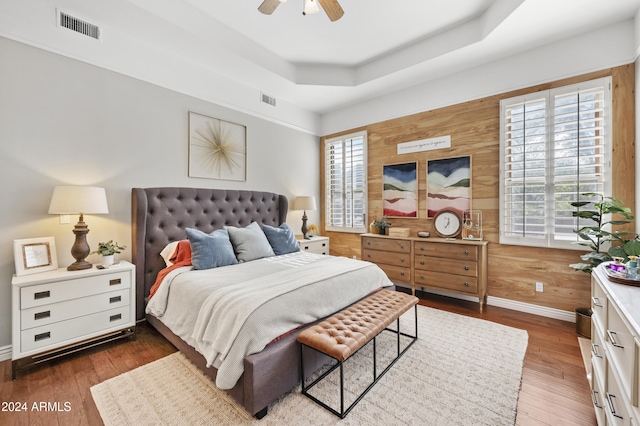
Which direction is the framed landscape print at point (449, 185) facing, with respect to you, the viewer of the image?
facing the viewer and to the left of the viewer

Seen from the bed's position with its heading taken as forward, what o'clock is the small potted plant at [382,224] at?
The small potted plant is roughly at 10 o'clock from the bed.

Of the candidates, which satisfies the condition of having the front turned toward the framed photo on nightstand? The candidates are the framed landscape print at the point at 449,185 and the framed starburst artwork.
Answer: the framed landscape print

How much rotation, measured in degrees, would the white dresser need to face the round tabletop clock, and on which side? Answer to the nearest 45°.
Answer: approximately 45° to its right

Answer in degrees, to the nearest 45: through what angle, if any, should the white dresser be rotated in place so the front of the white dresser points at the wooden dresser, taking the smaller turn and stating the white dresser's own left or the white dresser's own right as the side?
approximately 45° to the white dresser's own right

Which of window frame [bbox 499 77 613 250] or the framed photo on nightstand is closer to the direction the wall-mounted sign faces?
the framed photo on nightstand

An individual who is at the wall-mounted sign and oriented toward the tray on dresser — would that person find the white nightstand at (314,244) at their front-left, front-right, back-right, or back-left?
back-right

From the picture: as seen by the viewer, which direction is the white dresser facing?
to the viewer's left

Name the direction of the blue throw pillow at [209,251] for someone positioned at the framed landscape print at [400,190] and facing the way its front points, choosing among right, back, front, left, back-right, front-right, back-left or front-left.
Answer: front

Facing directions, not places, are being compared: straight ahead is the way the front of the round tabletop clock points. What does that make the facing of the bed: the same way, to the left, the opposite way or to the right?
to the left

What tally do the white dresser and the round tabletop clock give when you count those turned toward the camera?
1
